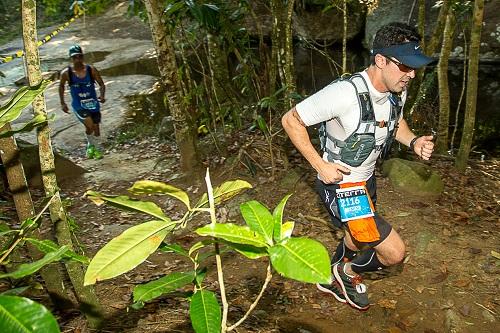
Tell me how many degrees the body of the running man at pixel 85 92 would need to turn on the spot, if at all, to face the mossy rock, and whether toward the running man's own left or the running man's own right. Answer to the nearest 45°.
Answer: approximately 45° to the running man's own left

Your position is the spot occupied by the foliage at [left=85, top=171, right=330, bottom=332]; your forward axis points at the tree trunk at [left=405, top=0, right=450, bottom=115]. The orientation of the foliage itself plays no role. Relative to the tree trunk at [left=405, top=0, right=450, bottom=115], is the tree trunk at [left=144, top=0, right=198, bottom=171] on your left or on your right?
left

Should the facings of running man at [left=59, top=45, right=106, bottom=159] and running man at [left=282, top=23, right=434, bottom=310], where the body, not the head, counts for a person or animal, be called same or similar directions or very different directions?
same or similar directions

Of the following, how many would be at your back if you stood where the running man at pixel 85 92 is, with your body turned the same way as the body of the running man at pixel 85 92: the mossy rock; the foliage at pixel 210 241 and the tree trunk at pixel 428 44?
0

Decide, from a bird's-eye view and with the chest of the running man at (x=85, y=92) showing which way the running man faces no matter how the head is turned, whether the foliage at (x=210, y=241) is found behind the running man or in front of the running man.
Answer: in front

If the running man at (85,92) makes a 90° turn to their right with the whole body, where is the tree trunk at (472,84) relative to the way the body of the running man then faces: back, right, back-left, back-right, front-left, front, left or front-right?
back-left

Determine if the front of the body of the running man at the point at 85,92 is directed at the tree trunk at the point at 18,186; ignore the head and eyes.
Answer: yes

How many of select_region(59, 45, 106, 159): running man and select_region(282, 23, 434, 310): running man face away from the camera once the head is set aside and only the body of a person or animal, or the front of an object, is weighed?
0

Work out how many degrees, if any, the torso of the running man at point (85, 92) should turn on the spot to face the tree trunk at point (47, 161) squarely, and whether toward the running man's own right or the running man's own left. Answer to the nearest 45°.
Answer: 0° — they already face it

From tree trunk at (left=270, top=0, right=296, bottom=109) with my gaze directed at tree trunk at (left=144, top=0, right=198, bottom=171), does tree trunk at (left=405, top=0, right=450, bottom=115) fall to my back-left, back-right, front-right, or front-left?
back-left

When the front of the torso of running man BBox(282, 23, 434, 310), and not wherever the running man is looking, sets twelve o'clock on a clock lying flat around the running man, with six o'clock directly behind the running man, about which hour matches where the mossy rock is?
The mossy rock is roughly at 8 o'clock from the running man.

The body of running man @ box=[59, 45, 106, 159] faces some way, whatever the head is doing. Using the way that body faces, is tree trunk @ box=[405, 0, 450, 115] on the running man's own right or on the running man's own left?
on the running man's own left

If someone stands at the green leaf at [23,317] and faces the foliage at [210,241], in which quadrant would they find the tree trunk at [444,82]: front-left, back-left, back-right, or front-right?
front-left

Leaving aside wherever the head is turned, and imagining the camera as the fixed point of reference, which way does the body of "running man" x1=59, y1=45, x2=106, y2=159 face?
toward the camera
